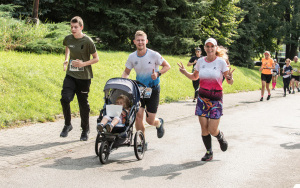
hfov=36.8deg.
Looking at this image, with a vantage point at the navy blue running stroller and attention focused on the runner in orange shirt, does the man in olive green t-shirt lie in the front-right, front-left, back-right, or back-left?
front-left

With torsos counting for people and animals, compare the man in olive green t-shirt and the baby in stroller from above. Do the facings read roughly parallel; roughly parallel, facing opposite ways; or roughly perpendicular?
roughly parallel

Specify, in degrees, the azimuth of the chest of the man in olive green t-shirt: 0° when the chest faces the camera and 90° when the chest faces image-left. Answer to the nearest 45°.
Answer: approximately 45°

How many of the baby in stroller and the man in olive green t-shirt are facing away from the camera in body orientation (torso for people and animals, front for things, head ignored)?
0

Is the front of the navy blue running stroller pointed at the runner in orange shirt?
no

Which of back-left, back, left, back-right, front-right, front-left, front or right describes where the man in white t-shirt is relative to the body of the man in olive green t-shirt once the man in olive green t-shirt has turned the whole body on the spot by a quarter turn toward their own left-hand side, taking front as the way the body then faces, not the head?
front

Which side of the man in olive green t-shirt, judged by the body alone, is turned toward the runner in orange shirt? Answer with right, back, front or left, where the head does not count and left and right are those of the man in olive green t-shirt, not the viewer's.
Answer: back

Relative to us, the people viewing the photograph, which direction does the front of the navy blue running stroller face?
facing the viewer and to the left of the viewer

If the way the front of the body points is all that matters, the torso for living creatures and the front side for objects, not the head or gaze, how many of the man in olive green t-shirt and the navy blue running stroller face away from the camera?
0

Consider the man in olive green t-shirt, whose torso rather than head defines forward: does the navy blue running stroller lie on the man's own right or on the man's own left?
on the man's own left

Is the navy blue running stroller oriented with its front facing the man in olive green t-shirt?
no

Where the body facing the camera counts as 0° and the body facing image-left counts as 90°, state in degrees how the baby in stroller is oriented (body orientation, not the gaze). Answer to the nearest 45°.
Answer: approximately 45°

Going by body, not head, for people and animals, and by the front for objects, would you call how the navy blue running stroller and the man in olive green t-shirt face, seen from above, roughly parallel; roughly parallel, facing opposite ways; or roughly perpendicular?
roughly parallel
